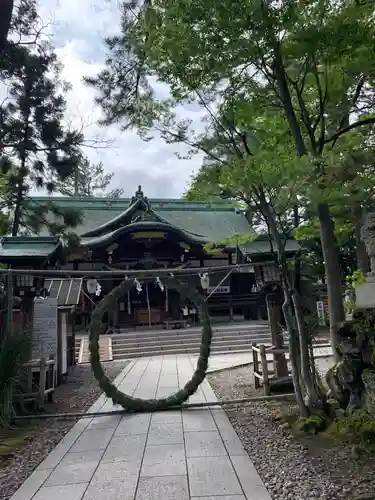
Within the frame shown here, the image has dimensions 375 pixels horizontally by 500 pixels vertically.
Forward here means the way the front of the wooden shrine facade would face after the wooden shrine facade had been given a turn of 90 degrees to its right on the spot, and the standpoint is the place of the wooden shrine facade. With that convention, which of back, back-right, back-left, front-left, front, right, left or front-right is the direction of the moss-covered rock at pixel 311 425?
left

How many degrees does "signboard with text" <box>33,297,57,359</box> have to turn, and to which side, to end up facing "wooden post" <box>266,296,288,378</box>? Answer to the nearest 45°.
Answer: approximately 45° to its left

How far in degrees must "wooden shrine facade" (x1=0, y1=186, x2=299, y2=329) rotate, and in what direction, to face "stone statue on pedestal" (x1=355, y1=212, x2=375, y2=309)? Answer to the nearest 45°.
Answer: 0° — it already faces it

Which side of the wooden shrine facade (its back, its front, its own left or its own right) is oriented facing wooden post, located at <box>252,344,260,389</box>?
front

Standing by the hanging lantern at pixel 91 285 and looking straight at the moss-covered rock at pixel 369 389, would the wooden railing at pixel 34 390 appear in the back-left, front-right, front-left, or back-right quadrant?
front-right

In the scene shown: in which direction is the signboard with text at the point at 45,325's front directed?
toward the camera

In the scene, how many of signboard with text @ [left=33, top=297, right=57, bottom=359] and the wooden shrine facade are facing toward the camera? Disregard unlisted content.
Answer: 2

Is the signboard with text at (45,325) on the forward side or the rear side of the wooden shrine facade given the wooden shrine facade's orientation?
on the forward side

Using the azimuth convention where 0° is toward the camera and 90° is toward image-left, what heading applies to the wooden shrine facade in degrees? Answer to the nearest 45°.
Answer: approximately 0°

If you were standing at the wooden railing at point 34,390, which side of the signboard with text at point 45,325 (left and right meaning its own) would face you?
front

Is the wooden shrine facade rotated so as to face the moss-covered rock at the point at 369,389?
yes
